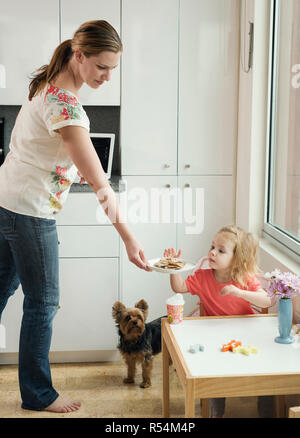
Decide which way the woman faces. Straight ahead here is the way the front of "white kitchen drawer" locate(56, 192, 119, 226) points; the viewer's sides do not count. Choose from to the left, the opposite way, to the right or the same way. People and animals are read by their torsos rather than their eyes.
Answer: to the left

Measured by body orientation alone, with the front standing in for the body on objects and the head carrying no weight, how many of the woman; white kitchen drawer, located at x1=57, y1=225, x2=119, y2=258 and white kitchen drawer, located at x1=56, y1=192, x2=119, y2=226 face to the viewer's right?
1

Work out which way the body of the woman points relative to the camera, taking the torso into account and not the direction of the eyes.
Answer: to the viewer's right

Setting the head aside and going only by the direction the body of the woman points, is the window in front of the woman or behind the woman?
in front
